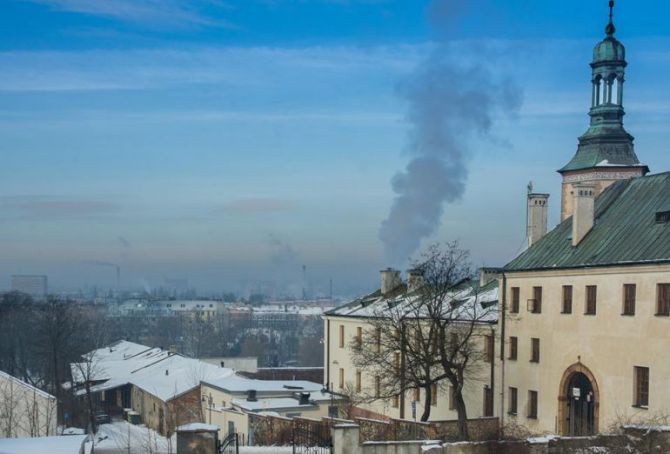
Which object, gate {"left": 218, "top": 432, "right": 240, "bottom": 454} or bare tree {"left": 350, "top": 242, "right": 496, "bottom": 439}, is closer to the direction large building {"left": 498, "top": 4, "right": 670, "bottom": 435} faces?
the gate

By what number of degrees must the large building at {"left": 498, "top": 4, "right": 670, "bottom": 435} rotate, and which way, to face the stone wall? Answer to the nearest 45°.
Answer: approximately 45° to its right

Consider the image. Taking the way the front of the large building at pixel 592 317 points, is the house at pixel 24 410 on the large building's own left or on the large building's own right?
on the large building's own right

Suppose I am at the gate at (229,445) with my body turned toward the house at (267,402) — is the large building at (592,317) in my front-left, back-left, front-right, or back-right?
front-right

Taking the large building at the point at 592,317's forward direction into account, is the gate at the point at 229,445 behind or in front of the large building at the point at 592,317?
in front

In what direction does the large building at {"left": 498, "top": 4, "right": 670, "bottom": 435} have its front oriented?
toward the camera

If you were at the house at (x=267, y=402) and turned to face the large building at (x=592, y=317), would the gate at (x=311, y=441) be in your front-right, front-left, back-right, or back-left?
front-right
